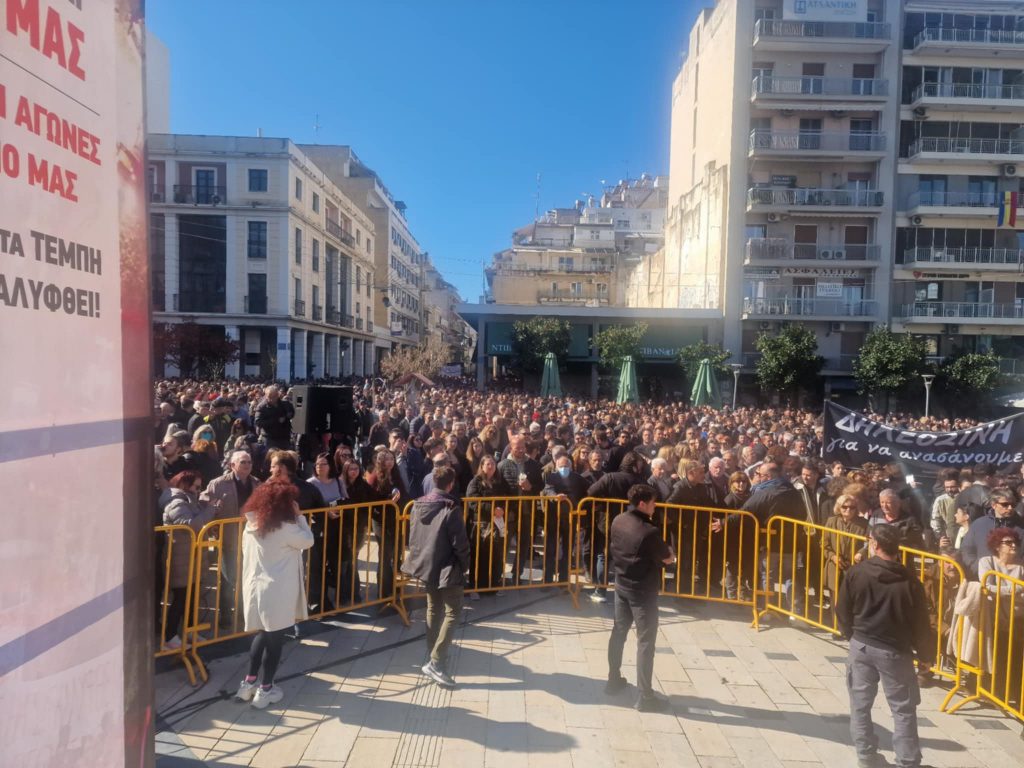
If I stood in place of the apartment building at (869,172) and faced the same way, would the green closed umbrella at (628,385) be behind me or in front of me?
in front

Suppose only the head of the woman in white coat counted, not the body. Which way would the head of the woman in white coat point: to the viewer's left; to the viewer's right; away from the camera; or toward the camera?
away from the camera

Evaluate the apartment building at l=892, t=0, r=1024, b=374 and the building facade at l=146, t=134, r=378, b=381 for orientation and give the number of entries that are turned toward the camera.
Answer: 2

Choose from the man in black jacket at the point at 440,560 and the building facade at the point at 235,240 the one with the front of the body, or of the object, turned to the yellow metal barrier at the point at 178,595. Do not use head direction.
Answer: the building facade

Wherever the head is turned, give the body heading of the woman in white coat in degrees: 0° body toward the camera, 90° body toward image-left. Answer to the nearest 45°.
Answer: approximately 225°

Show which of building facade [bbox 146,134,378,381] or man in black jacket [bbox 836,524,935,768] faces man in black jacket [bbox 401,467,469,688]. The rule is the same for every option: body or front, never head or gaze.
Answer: the building facade

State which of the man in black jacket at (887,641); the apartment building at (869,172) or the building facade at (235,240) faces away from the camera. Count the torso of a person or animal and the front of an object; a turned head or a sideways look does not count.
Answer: the man in black jacket

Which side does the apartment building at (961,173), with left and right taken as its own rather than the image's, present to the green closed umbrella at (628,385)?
right

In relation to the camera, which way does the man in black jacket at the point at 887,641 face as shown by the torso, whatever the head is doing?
away from the camera

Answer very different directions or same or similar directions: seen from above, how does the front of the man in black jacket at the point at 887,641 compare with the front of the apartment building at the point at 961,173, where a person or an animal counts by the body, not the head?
very different directions

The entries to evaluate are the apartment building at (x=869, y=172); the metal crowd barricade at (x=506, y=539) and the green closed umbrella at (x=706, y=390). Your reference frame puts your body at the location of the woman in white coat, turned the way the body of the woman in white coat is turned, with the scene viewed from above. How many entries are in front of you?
3

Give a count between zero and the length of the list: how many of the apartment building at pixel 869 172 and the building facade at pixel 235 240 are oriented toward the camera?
2

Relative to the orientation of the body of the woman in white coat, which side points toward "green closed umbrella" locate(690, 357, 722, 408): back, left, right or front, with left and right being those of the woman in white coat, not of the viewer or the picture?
front

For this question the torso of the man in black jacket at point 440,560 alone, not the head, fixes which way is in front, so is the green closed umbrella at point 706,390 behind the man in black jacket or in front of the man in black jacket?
in front
